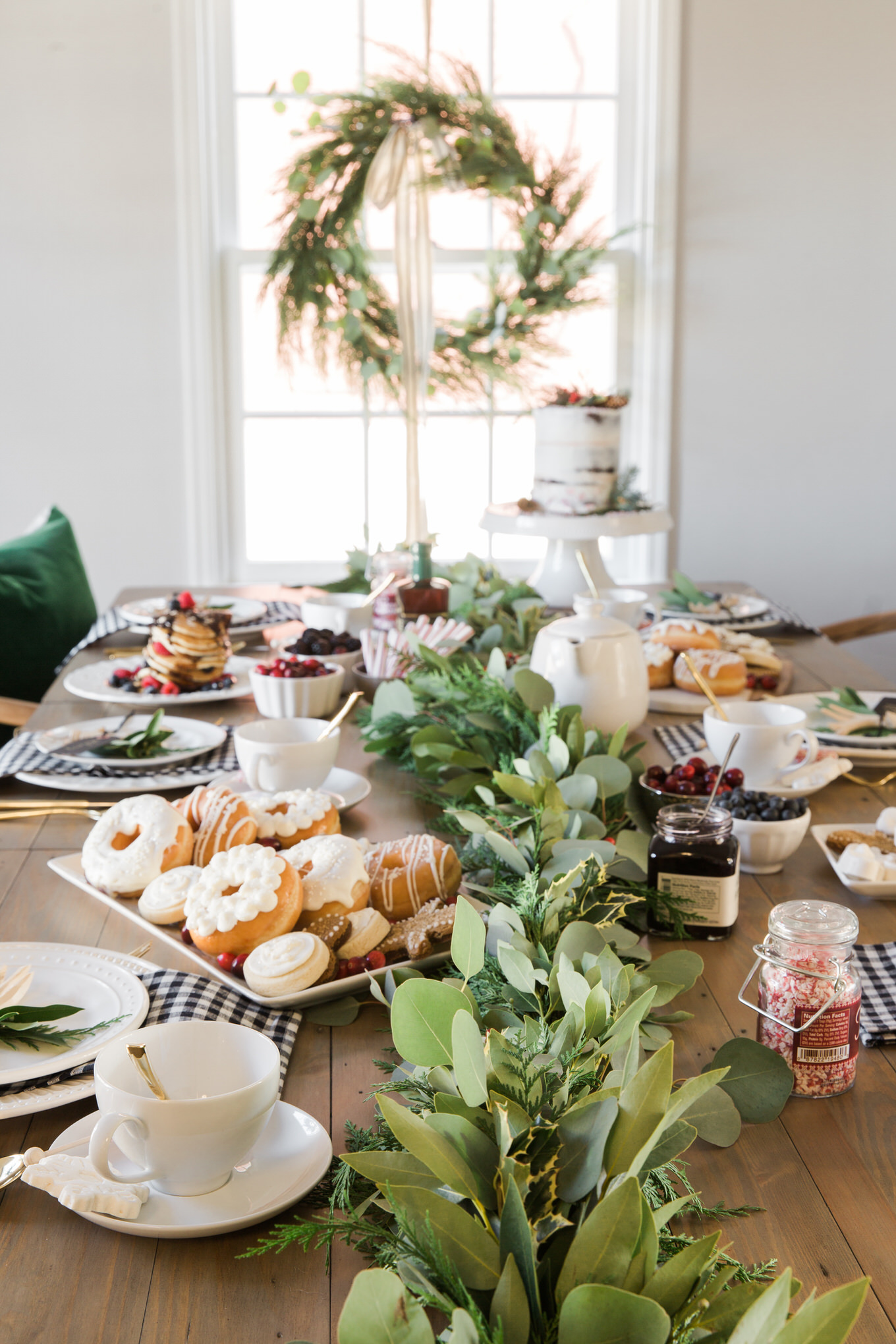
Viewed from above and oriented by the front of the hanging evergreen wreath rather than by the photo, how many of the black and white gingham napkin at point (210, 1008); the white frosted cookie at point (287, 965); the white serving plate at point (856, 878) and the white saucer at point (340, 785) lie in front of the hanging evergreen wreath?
4

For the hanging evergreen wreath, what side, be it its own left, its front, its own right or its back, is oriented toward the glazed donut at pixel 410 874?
front

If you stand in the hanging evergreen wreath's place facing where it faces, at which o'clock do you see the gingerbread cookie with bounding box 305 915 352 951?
The gingerbread cookie is roughly at 12 o'clock from the hanging evergreen wreath.

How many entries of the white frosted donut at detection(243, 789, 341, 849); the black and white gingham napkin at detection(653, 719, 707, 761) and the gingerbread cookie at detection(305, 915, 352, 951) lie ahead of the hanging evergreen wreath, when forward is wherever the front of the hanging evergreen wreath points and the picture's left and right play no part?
3

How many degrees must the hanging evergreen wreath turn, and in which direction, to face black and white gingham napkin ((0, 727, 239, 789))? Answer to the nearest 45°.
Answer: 0° — it already faces it

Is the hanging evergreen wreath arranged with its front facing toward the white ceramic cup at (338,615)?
yes

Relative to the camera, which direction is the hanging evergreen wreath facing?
toward the camera

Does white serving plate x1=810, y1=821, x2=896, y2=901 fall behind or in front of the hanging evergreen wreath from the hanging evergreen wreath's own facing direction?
in front

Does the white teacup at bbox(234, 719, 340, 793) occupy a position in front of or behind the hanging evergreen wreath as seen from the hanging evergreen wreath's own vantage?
in front

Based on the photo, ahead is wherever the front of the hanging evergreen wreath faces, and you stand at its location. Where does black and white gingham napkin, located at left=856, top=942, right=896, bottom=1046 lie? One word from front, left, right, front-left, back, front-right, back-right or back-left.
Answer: front

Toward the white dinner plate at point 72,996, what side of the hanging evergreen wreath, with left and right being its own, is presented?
front

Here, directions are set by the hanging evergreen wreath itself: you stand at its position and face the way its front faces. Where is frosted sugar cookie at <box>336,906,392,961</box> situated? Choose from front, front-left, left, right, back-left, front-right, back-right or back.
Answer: front

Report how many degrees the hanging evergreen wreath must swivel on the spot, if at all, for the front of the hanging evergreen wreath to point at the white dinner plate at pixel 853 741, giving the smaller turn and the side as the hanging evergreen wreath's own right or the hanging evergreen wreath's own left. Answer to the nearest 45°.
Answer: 0° — it already faces it

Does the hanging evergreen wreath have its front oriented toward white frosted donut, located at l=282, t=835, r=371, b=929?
yes

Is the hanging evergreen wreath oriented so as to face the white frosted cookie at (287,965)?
yes

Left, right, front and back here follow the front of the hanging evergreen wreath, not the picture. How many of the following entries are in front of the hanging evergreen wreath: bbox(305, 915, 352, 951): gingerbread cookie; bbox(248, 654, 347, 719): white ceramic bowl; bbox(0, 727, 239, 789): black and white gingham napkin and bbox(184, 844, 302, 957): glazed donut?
4

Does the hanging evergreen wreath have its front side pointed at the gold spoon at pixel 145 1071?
yes
